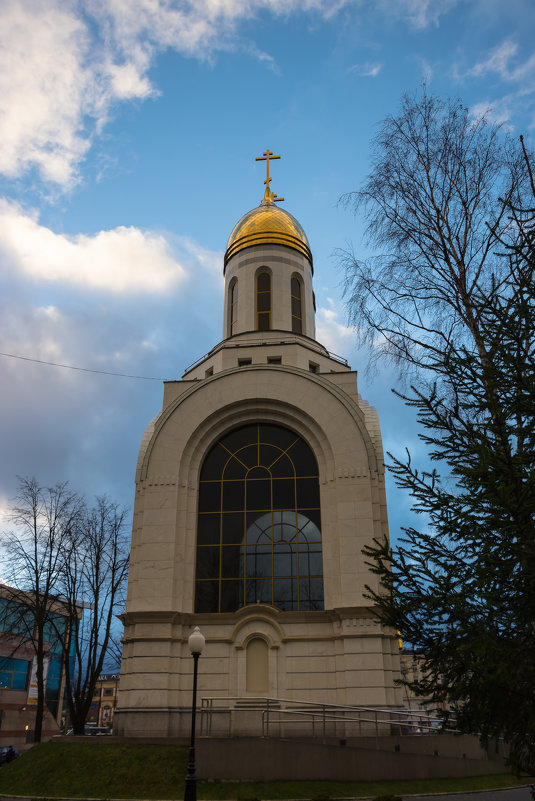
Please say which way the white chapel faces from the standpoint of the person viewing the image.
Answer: facing the viewer
